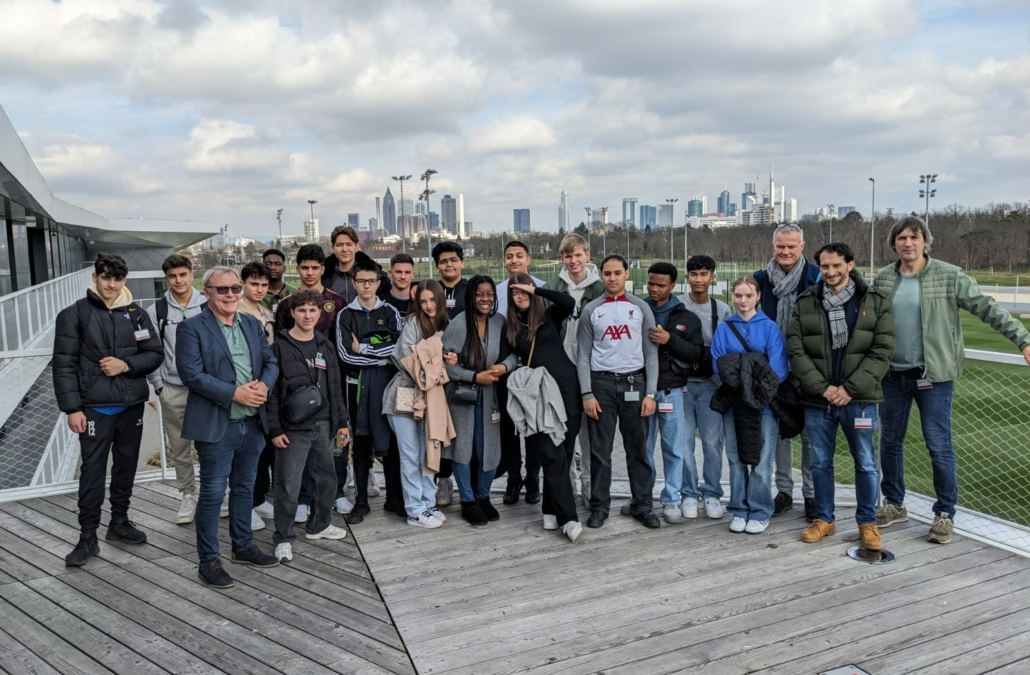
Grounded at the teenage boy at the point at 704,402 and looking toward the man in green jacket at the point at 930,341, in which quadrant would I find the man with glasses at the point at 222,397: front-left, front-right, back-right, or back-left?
back-right

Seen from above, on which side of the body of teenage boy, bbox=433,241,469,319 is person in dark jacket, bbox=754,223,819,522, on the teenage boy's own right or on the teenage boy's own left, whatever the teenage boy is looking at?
on the teenage boy's own left

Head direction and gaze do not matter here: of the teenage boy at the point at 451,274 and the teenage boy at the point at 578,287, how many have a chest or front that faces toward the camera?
2

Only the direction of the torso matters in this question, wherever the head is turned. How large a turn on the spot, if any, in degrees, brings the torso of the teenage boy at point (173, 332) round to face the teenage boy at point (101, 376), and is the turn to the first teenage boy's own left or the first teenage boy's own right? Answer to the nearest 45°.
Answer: approximately 45° to the first teenage boy's own right

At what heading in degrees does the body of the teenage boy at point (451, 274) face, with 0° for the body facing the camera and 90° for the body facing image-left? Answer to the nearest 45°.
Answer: approximately 0°

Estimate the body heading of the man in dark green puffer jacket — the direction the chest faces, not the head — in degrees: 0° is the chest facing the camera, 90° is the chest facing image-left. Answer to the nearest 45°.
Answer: approximately 0°
